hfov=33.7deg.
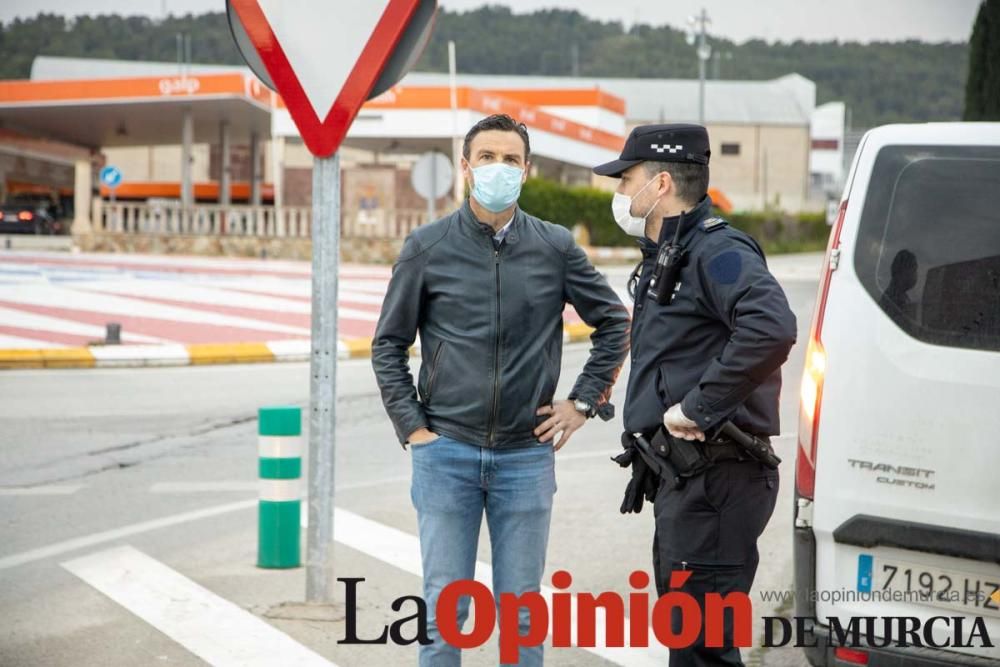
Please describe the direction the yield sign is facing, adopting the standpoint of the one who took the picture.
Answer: facing the viewer

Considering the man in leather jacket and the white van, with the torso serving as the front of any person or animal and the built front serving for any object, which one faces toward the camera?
the man in leather jacket

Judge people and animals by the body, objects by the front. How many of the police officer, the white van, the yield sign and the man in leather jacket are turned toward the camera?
2

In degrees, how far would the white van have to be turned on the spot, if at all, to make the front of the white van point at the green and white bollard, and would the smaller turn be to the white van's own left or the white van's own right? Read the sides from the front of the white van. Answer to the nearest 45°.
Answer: approximately 45° to the white van's own left

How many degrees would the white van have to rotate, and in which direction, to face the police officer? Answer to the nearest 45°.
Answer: approximately 135° to its left

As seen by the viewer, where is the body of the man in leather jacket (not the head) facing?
toward the camera

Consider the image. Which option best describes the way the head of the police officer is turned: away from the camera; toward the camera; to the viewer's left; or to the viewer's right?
to the viewer's left

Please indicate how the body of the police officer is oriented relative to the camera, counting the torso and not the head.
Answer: to the viewer's left

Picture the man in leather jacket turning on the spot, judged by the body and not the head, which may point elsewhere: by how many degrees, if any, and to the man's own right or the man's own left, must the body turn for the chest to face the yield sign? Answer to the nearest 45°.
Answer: approximately 135° to the man's own right

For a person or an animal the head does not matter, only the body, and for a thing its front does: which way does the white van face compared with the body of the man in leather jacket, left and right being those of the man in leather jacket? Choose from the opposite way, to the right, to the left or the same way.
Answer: the opposite way

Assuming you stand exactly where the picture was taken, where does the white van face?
facing away from the viewer

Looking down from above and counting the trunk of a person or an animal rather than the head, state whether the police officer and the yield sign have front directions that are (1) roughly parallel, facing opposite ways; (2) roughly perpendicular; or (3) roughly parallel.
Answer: roughly perpendicular

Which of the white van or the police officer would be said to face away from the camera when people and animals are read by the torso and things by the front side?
the white van

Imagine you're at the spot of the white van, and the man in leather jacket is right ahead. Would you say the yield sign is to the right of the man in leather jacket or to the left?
right

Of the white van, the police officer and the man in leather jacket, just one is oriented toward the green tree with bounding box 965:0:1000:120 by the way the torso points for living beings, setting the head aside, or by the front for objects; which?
the white van

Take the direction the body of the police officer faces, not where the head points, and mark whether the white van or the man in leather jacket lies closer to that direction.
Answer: the man in leather jacket
